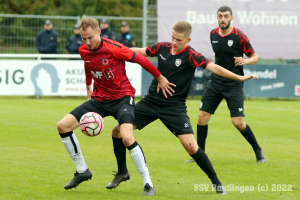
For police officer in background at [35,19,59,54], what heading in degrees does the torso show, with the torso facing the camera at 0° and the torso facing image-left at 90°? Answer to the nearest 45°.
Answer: approximately 0°

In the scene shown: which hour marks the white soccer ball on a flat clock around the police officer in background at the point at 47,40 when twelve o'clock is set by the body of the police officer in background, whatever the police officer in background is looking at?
The white soccer ball is roughly at 12 o'clock from the police officer in background.

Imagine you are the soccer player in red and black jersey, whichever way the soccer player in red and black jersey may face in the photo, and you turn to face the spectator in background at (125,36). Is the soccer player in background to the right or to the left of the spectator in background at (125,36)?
right

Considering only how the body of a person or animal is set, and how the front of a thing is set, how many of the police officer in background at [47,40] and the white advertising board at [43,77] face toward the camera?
2

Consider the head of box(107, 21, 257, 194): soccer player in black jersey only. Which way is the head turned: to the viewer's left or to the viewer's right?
to the viewer's left

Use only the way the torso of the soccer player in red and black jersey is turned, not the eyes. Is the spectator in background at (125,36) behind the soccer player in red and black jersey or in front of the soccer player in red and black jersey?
behind

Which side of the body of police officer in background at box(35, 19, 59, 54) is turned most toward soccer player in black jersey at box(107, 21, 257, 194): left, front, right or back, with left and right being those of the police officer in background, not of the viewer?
front

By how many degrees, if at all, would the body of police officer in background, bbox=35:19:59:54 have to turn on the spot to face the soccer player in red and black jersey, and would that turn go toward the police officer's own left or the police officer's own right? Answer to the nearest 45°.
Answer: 0° — they already face them
